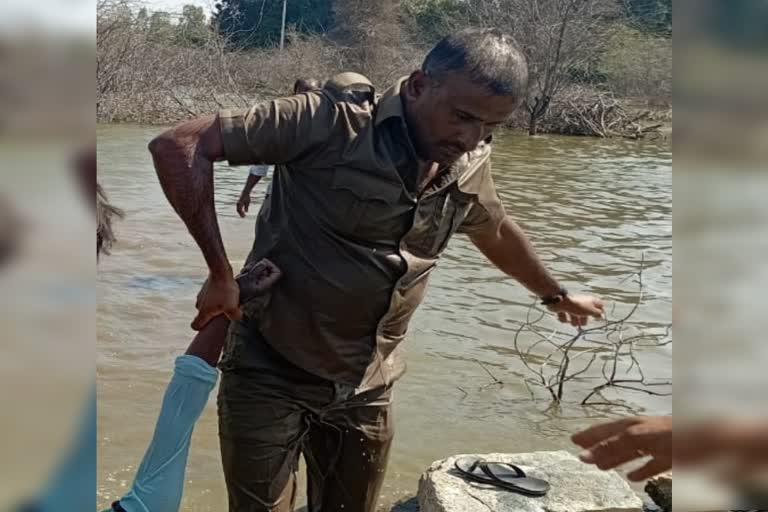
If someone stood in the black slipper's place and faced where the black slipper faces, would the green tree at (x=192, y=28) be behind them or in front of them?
in front

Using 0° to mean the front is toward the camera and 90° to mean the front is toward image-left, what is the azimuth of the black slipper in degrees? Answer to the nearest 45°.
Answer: approximately 135°

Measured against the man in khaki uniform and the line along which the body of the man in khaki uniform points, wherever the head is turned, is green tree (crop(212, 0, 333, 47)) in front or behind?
behind

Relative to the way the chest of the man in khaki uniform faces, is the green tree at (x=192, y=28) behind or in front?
behind

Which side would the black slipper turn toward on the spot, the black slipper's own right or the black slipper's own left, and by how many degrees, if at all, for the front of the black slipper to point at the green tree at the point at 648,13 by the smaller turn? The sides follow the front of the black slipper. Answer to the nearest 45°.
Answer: approximately 45° to the black slipper's own right

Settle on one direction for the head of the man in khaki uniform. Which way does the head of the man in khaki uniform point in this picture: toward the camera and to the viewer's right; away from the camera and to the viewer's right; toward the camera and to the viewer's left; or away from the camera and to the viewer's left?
toward the camera and to the viewer's right
